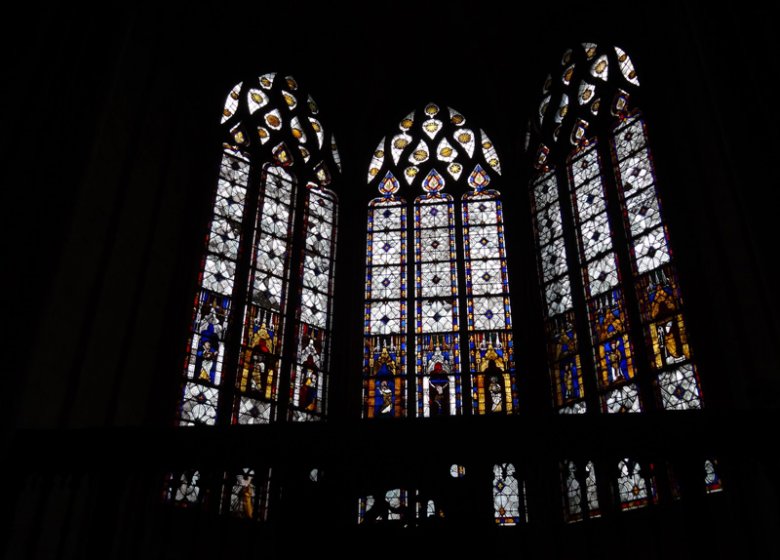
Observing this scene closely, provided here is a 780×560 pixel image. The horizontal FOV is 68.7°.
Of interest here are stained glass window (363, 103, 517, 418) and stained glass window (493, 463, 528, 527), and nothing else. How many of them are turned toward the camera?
2

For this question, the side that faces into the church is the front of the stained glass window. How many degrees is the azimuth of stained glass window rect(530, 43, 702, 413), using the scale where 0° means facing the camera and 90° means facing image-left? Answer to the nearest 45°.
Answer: approximately 45°

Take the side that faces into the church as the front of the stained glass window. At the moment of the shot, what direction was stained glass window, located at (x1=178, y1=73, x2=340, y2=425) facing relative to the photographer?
facing the viewer and to the right of the viewer

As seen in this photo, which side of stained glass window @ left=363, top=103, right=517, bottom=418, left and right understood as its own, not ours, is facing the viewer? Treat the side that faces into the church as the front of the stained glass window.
front

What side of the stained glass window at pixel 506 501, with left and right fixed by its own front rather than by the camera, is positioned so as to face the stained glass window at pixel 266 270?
right

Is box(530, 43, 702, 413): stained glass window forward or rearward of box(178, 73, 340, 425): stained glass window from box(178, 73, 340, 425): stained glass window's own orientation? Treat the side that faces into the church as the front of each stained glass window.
forward

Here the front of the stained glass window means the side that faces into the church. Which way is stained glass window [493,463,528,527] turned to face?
toward the camera
